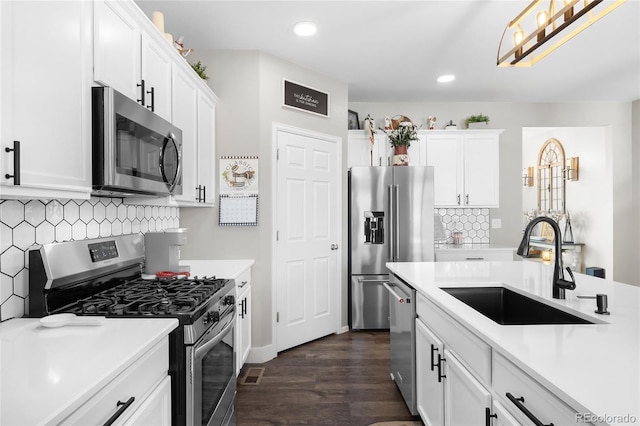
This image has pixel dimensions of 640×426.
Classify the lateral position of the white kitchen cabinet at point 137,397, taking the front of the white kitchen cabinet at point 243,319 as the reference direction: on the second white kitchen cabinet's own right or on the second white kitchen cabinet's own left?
on the second white kitchen cabinet's own right

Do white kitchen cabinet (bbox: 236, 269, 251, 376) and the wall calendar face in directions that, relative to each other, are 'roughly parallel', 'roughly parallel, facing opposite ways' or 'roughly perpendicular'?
roughly perpendicular

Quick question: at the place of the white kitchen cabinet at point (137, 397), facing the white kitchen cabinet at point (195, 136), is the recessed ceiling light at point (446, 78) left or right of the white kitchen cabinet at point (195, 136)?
right

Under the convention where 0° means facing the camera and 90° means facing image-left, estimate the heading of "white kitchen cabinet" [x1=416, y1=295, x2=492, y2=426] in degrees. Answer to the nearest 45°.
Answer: approximately 45°

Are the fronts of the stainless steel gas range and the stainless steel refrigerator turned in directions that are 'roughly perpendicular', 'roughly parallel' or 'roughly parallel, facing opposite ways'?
roughly perpendicular

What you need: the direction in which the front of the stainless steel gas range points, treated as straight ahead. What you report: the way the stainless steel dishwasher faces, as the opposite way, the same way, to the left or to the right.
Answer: the opposite way

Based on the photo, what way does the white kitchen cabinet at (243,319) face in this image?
to the viewer's right

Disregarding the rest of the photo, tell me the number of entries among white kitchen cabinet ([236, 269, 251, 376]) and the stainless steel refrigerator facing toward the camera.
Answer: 1

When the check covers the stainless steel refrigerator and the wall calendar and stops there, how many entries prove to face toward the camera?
2

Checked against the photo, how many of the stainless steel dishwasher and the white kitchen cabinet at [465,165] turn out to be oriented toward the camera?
1

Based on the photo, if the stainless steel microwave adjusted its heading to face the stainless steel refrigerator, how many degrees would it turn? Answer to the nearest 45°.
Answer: approximately 90° to its left

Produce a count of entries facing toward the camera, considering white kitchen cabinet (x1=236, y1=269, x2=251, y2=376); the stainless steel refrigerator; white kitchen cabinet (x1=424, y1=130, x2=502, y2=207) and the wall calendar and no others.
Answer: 3

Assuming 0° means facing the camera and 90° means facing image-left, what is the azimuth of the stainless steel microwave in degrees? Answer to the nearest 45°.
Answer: approximately 315°
